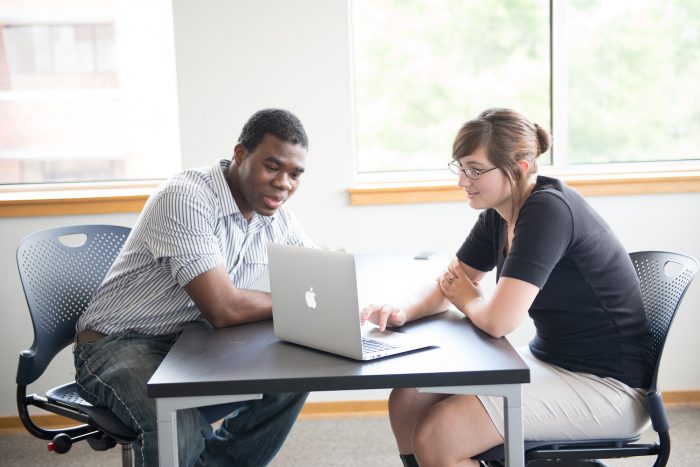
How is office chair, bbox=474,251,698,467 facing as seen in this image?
to the viewer's left

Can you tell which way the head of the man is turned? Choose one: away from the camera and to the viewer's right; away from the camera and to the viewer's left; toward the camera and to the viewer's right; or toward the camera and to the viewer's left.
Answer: toward the camera and to the viewer's right

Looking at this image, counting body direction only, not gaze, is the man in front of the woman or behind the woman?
in front

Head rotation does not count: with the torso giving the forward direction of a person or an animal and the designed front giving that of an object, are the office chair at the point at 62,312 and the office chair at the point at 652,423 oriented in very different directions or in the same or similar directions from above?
very different directions

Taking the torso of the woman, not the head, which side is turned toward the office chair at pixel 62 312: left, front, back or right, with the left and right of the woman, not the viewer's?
front

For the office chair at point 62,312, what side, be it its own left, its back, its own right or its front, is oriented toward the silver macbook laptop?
front

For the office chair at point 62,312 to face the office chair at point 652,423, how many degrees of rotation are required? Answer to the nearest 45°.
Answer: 0° — it already faces it

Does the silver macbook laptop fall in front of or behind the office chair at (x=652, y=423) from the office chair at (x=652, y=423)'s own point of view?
in front

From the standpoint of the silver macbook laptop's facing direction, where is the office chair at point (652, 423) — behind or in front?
in front

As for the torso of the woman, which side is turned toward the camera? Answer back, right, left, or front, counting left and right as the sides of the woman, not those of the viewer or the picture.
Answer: left

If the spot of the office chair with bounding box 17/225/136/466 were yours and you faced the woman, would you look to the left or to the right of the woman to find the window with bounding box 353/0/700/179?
left

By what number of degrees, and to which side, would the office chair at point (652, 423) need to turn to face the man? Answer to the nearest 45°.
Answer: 0° — it already faces them

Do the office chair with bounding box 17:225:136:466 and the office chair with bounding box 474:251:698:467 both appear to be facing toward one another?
yes
